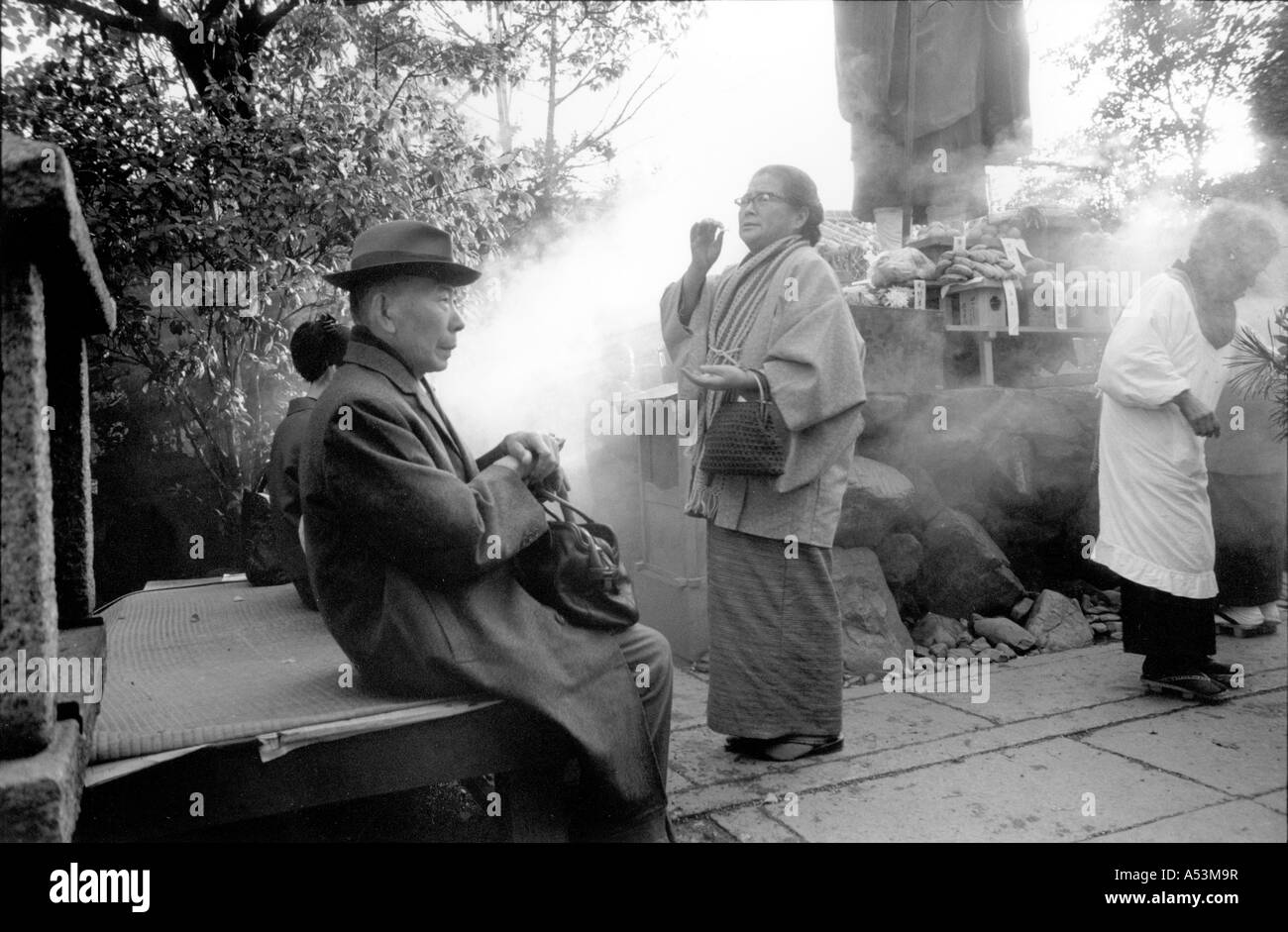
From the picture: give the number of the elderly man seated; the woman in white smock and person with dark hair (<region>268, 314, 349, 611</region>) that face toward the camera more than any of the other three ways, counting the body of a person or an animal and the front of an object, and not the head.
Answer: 0

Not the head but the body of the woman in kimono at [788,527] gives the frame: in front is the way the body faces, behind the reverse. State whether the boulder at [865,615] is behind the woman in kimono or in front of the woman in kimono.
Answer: behind

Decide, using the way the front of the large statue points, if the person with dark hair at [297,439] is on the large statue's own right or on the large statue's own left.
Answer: on the large statue's own right

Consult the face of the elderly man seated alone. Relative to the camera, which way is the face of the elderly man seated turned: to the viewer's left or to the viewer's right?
to the viewer's right

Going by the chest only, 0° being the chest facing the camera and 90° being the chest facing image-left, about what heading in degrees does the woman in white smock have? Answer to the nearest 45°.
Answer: approximately 270°

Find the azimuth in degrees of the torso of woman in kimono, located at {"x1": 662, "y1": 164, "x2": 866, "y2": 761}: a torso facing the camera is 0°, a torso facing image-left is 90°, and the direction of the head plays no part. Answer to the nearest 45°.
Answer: approximately 45°

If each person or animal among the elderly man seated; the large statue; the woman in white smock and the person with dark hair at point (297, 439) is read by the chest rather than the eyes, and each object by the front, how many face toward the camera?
1

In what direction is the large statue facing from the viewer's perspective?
toward the camera

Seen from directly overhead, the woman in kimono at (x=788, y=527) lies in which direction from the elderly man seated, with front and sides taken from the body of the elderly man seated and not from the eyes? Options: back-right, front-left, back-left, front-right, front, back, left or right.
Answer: front-left

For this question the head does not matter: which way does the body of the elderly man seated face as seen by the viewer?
to the viewer's right

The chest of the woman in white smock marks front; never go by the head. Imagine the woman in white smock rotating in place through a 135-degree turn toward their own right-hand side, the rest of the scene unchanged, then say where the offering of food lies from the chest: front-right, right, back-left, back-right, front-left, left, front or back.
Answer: right
